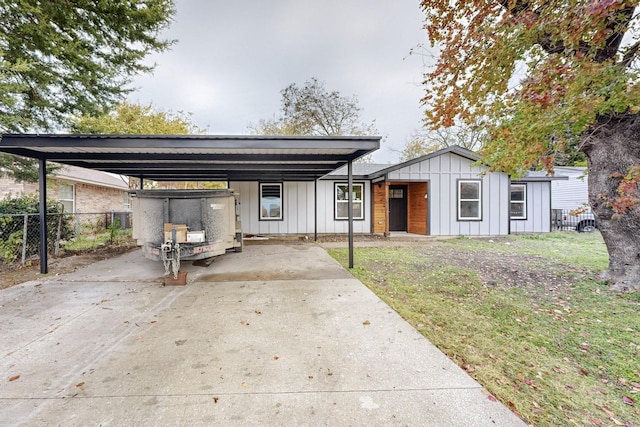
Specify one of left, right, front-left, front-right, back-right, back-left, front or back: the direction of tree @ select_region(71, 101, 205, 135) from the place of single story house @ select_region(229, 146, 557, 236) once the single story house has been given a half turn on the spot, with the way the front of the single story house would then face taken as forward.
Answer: left

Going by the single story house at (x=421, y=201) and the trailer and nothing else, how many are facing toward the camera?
2

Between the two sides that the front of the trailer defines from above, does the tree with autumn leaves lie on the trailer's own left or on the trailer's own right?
on the trailer's own left

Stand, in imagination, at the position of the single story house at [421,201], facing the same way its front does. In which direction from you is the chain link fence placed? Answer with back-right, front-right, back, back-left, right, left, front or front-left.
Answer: front-right

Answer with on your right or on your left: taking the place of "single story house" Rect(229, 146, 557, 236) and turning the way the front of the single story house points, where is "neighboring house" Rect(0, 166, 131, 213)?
on your right

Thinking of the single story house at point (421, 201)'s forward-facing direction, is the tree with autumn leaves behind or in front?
in front

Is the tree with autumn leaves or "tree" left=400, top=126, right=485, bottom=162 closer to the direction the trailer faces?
the tree with autumn leaves

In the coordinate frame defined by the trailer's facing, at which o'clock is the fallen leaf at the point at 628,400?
The fallen leaf is roughly at 11 o'clock from the trailer.

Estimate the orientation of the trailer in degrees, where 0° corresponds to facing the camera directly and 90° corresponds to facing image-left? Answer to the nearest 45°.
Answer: approximately 0°

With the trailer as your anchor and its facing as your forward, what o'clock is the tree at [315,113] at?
The tree is roughly at 7 o'clock from the trailer.

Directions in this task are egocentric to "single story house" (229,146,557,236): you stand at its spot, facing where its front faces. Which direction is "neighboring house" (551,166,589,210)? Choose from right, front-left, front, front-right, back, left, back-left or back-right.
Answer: back-left

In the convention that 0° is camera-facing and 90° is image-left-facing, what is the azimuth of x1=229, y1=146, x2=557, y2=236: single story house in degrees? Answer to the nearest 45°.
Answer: approximately 0°

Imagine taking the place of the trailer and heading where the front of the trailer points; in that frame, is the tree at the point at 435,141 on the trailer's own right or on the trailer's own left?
on the trailer's own left

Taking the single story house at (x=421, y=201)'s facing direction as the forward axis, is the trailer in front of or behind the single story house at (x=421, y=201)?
in front

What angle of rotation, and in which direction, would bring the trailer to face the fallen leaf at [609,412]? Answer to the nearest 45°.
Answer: approximately 45° to its left
